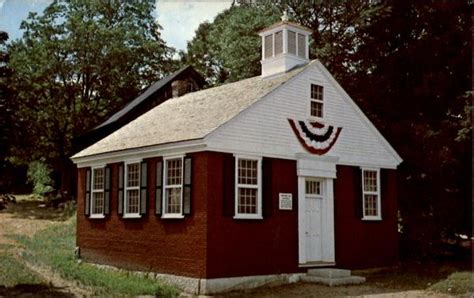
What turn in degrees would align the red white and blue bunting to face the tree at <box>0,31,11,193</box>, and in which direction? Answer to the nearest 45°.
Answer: approximately 90° to its right

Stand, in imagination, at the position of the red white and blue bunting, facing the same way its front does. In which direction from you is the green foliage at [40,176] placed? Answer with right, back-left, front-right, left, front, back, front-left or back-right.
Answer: back

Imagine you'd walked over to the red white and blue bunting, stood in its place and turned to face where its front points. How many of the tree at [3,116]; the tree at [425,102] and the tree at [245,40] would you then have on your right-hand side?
1

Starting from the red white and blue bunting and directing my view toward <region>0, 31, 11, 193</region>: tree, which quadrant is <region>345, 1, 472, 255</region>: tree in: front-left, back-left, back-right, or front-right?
back-right

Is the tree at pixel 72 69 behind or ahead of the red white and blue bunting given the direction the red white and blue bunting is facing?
behind

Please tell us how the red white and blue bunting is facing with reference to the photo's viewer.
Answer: facing the viewer and to the right of the viewer

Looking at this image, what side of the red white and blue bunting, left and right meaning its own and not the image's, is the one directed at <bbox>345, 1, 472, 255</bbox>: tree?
left

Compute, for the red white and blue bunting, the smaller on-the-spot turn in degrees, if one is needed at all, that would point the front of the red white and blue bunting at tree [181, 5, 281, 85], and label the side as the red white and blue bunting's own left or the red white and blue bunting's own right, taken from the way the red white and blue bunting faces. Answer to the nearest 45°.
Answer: approximately 135° to the red white and blue bunting's own left
